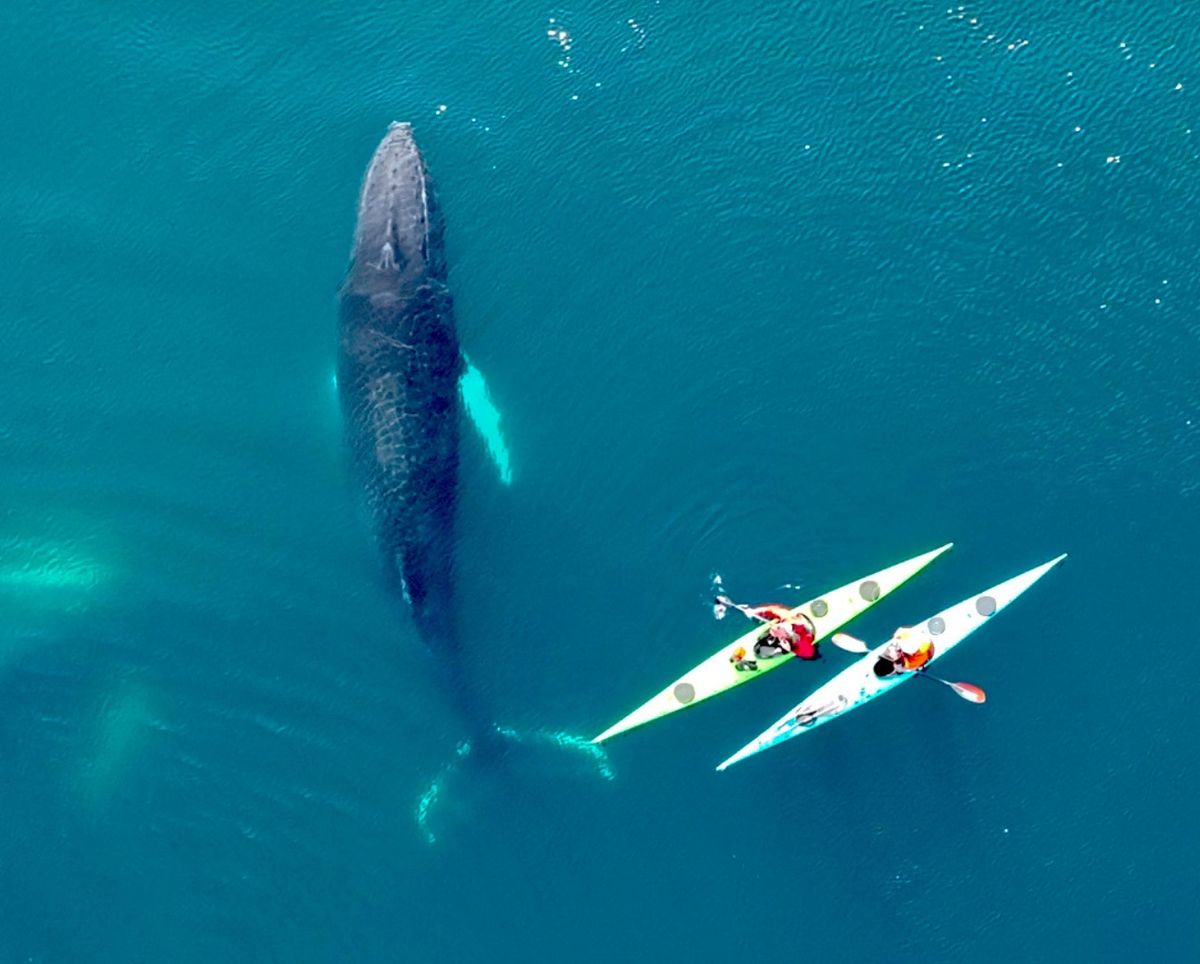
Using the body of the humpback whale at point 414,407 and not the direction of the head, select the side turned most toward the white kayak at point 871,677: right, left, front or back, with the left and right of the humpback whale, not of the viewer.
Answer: right

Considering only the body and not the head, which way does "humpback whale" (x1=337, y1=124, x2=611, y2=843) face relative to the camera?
away from the camera

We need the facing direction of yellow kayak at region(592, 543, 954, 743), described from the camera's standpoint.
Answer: facing the viewer and to the left of the viewer

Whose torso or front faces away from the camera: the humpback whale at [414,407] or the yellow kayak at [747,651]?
the humpback whale

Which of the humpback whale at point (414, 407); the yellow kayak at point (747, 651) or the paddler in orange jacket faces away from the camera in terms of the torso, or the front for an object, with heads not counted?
the humpback whale

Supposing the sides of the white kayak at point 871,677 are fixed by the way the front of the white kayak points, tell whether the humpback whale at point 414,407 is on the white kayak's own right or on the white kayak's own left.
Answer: on the white kayak's own right

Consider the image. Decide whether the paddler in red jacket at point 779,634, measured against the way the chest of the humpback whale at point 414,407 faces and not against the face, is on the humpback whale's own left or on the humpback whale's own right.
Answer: on the humpback whale's own right

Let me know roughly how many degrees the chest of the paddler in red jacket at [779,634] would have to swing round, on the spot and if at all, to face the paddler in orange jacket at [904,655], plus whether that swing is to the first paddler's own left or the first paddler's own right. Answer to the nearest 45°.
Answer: approximately 135° to the first paddler's own left

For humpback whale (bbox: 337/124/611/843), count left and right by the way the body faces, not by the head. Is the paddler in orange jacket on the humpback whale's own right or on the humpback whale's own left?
on the humpback whale's own right

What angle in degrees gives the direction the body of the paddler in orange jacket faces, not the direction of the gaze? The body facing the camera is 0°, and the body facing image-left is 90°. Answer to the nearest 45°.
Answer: approximately 45°

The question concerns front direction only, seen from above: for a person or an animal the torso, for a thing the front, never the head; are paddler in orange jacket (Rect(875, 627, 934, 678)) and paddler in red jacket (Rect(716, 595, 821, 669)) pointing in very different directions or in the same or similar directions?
same or similar directions

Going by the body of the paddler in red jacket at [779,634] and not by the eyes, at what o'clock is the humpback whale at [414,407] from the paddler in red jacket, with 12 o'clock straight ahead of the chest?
The humpback whale is roughly at 2 o'clock from the paddler in red jacket.
